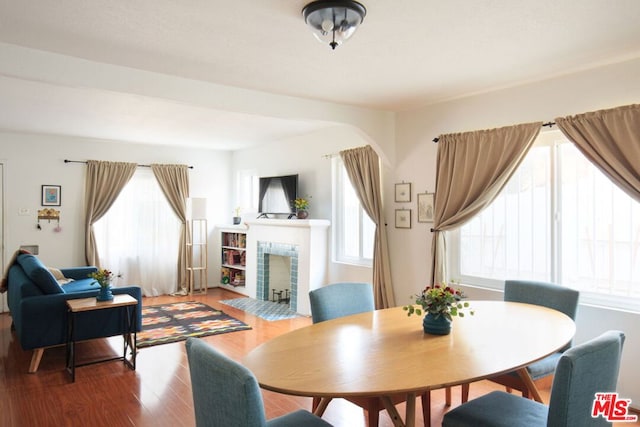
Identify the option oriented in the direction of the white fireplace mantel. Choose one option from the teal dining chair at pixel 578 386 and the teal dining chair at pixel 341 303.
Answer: the teal dining chair at pixel 578 386

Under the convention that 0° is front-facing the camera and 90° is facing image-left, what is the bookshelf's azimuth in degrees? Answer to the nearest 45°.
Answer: approximately 45°

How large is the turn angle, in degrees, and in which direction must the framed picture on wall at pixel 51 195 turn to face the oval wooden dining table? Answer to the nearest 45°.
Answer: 0° — it already faces it

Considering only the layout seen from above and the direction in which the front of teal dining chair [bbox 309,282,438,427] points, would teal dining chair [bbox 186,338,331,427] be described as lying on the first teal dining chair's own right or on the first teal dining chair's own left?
on the first teal dining chair's own right

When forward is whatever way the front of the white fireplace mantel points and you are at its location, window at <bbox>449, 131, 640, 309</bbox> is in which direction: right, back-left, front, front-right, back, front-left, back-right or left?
left

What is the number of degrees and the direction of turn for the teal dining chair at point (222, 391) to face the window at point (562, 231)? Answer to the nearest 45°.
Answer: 0° — it already faces it

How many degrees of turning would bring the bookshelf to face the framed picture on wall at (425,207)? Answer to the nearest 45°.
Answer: approximately 90° to its left

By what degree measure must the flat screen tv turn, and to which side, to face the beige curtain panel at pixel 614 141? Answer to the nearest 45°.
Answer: approximately 90° to its left

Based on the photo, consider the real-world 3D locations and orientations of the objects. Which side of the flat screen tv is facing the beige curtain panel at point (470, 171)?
left

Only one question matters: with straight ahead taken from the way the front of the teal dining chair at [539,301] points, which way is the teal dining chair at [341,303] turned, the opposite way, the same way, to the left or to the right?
to the left

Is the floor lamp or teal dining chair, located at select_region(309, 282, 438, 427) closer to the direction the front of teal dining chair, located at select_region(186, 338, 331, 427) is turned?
the teal dining chair

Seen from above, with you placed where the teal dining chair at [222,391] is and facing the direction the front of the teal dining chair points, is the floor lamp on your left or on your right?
on your left

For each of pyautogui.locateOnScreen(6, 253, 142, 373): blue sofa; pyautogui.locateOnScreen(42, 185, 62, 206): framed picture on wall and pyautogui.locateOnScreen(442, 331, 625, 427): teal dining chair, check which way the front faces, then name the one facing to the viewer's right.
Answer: the blue sofa

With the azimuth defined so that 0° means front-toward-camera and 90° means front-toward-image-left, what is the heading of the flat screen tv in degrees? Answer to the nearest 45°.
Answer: approximately 45°

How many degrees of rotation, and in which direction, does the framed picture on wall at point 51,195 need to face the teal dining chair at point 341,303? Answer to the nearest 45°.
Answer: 0° — it already faces it

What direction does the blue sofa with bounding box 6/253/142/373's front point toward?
to the viewer's right

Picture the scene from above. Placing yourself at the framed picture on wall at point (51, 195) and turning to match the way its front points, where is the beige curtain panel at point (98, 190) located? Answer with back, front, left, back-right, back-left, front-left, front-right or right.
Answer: left

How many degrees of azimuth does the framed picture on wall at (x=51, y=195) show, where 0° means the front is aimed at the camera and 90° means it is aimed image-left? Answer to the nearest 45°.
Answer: approximately 0°
